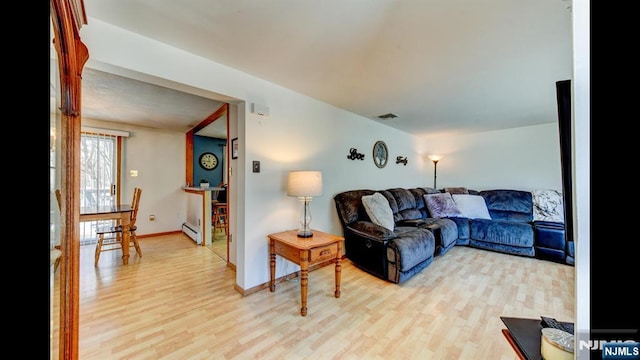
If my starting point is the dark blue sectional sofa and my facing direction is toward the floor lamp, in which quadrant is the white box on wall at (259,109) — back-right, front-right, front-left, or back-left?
back-left

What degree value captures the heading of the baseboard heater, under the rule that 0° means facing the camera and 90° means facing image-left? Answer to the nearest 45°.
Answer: approximately 45°

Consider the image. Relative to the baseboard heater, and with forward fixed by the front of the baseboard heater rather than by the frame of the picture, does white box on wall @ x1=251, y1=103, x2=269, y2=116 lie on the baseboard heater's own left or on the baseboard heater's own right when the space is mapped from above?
on the baseboard heater's own left

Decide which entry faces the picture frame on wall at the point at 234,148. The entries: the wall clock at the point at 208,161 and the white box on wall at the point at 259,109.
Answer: the wall clock

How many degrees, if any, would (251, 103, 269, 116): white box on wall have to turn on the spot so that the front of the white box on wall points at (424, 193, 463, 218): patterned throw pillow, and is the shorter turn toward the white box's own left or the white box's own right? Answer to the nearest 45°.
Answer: approximately 45° to the white box's own left

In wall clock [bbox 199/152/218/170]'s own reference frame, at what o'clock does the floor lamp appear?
The floor lamp is roughly at 10 o'clock from the wall clock.
